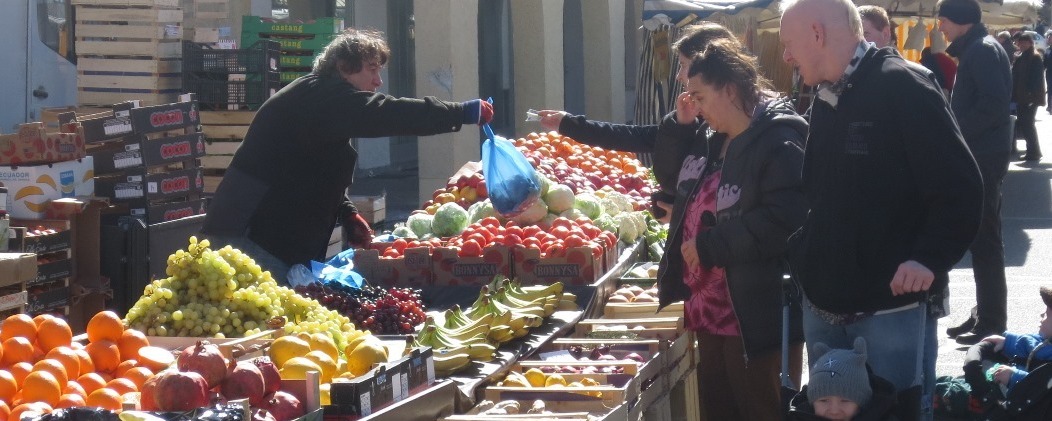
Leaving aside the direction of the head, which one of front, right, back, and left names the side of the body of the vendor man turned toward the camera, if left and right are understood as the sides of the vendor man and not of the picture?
right

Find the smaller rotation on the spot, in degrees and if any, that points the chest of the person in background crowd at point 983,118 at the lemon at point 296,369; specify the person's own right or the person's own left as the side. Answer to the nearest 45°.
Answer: approximately 90° to the person's own left

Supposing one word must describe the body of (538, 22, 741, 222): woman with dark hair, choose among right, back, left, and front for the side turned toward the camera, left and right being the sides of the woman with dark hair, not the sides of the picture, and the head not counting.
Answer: left

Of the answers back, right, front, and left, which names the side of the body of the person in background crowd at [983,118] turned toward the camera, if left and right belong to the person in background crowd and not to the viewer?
left

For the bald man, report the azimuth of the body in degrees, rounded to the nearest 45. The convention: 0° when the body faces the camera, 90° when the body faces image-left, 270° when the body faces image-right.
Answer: approximately 45°

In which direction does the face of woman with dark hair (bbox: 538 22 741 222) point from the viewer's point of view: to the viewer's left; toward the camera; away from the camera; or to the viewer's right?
to the viewer's left

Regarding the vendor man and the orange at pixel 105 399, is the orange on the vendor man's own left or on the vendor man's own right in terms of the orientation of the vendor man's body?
on the vendor man's own right

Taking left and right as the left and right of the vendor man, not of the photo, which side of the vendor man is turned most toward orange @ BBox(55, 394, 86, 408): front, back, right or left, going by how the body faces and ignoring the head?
right

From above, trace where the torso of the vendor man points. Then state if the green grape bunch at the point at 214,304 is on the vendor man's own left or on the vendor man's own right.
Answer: on the vendor man's own right

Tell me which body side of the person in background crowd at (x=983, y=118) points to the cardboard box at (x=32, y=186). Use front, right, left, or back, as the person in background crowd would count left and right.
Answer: front
